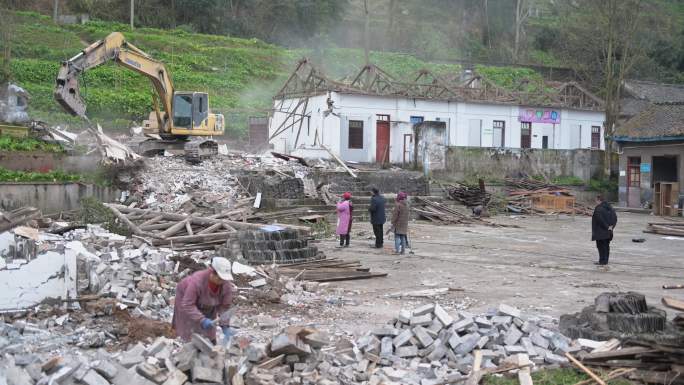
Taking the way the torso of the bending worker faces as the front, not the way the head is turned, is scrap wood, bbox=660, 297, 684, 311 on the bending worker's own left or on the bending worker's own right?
on the bending worker's own left

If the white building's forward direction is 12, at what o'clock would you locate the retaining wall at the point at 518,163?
The retaining wall is roughly at 11 o'clock from the white building.

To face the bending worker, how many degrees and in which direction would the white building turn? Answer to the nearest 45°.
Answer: approximately 45° to its right

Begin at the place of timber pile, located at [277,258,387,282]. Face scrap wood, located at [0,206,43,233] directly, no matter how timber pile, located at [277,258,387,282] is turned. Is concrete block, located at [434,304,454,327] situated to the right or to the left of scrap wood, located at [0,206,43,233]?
left

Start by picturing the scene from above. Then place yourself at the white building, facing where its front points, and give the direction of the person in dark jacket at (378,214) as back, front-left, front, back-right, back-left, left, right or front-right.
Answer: front-right

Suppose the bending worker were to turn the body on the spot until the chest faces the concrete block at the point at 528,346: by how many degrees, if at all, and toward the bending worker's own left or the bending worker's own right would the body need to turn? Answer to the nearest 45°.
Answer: approximately 45° to the bending worker's own left

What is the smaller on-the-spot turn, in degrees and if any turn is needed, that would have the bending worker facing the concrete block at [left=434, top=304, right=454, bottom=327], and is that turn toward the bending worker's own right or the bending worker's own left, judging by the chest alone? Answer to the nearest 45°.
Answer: approximately 90° to the bending worker's own left

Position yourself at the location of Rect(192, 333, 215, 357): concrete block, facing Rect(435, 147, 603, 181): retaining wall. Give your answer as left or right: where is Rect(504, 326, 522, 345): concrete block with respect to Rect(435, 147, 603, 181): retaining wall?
right

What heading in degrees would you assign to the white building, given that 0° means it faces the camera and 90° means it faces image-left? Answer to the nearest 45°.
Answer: approximately 315°

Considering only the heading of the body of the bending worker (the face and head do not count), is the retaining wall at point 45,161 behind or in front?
behind

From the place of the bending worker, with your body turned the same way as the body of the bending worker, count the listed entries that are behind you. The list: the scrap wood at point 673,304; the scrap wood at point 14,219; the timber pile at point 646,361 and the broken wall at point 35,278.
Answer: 2

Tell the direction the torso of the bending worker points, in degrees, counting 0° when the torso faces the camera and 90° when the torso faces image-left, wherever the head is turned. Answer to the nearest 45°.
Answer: approximately 315°

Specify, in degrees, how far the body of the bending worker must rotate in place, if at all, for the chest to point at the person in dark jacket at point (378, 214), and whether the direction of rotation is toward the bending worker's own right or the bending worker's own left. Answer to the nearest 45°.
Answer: approximately 135° to the bending worker's own left

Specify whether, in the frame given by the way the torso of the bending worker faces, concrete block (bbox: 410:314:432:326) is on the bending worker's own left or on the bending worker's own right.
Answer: on the bending worker's own left

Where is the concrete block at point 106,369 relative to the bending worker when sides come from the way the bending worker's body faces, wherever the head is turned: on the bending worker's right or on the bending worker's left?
on the bending worker's right
